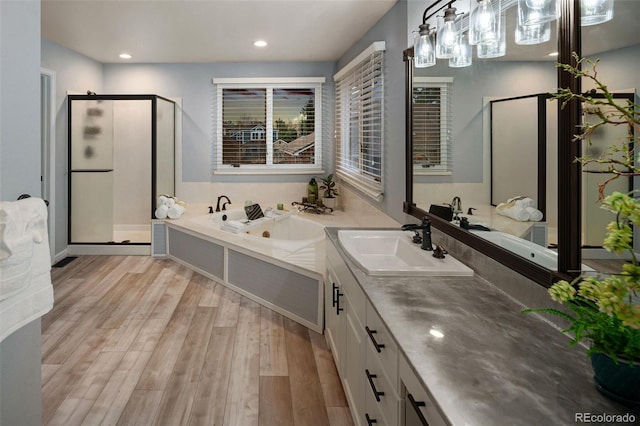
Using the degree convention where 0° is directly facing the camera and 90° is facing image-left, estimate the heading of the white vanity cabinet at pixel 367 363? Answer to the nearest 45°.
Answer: approximately 90°

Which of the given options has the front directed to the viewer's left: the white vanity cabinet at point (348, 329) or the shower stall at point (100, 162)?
the white vanity cabinet

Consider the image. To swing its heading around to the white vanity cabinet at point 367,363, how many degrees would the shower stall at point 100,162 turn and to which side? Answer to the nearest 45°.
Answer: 0° — it already faces it

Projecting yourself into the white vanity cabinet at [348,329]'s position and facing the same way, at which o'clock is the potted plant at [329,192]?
The potted plant is roughly at 3 o'clock from the white vanity cabinet.

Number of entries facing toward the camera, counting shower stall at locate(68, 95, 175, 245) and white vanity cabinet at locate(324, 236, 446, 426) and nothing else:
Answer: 1

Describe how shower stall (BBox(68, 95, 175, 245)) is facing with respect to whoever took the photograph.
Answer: facing the viewer
